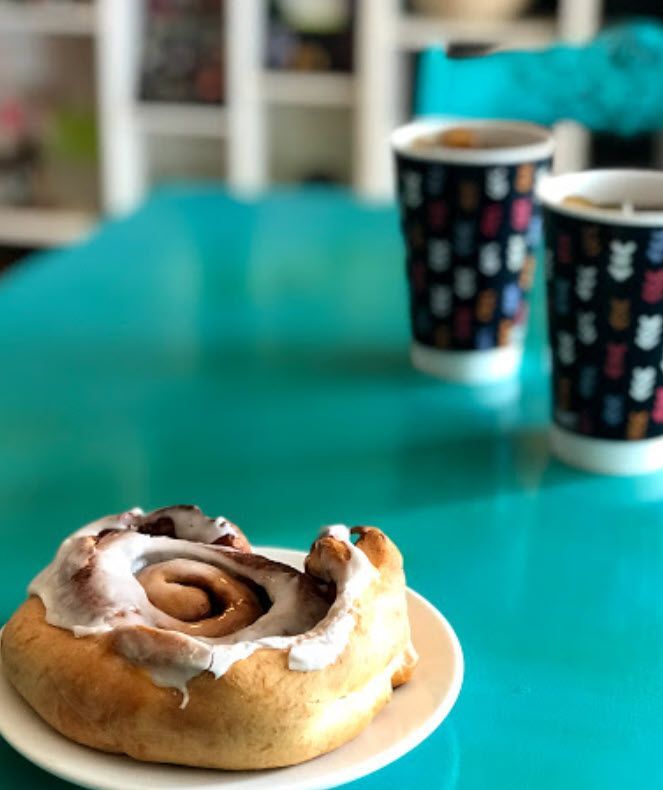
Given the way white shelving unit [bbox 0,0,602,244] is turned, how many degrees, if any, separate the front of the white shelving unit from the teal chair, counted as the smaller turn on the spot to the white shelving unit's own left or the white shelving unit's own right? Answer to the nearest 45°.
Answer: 0° — it already faces it

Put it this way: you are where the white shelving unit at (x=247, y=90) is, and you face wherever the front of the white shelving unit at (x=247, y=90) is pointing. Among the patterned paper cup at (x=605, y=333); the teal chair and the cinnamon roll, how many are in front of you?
3

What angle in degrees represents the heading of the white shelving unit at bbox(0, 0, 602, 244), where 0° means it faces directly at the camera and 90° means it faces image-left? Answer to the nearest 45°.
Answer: approximately 0°

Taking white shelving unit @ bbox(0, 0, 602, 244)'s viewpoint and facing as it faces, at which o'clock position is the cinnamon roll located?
The cinnamon roll is roughly at 12 o'clock from the white shelving unit.

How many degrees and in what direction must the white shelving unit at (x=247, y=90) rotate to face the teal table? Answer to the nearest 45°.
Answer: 0° — it already faces it

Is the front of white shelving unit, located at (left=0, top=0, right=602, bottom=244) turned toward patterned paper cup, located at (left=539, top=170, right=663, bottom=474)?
yes

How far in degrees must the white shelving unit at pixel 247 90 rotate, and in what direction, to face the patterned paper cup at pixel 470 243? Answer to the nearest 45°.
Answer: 0° — it already faces it
